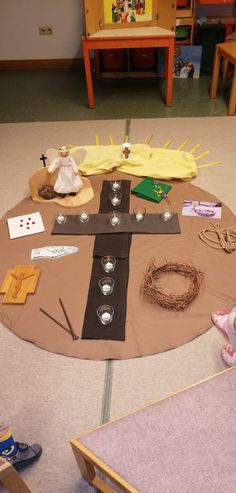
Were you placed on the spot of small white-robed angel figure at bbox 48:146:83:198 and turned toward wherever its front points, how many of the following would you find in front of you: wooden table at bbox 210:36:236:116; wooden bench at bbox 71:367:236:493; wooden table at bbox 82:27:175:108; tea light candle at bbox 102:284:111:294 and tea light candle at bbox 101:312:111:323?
3

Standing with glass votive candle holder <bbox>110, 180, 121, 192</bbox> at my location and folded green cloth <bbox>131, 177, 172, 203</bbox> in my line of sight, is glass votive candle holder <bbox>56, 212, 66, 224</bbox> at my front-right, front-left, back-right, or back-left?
back-right

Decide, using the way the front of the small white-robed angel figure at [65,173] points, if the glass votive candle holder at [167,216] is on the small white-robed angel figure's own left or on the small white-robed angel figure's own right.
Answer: on the small white-robed angel figure's own left

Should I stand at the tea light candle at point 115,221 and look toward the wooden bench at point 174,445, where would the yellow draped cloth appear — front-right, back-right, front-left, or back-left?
back-left

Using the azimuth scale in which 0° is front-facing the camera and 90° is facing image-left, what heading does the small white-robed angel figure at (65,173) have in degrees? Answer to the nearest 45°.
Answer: approximately 0°

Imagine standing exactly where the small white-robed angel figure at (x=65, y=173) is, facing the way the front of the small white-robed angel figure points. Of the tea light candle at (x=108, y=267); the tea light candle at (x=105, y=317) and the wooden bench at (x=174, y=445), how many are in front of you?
3

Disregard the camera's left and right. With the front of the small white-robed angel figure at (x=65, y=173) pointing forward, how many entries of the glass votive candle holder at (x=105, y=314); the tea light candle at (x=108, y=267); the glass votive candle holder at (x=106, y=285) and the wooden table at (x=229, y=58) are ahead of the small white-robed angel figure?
3

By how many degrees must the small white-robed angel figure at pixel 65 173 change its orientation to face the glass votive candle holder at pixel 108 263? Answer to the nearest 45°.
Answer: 0° — it already faces it
